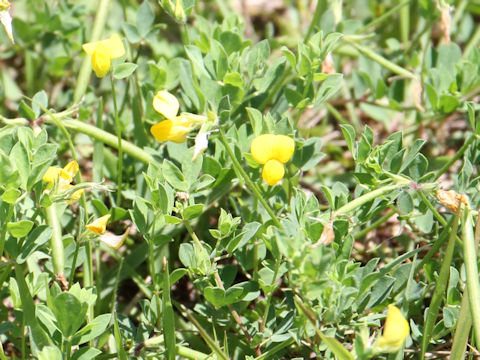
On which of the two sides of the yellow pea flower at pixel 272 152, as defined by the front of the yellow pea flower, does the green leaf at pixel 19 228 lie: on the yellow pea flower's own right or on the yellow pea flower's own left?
on the yellow pea flower's own right

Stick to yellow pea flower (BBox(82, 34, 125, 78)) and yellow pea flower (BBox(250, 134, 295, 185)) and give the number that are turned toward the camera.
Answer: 2

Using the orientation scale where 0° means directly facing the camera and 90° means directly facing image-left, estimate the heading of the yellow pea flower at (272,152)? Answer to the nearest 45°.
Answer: approximately 0°

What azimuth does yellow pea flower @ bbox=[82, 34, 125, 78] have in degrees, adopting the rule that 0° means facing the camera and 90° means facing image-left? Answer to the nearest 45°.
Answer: approximately 0°
